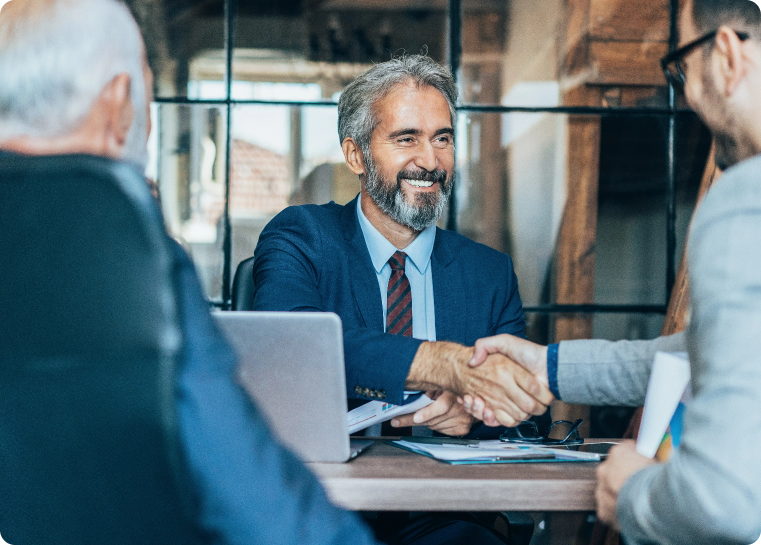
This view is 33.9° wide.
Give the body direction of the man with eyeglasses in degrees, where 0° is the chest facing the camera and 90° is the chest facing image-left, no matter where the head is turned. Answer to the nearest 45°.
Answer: approximately 135°

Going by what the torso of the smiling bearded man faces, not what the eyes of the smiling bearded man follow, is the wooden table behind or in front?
in front

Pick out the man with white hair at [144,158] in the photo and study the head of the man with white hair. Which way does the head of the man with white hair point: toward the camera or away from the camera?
away from the camera

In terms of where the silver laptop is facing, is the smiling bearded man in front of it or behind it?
in front

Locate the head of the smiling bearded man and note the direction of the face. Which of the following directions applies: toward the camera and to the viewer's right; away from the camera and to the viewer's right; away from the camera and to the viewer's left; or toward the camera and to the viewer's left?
toward the camera and to the viewer's right

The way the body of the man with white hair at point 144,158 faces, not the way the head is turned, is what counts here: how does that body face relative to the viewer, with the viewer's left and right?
facing away from the viewer and to the right of the viewer

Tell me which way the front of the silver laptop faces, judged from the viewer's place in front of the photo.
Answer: facing away from the viewer and to the right of the viewer

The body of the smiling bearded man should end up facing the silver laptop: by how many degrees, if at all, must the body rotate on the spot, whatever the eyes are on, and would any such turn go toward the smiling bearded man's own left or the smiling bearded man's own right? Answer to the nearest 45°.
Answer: approximately 45° to the smiling bearded man's own right
